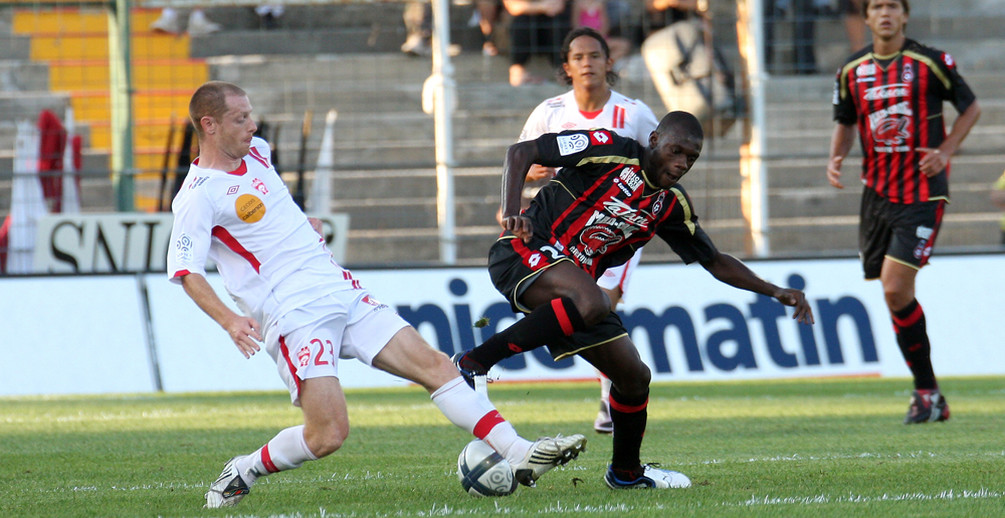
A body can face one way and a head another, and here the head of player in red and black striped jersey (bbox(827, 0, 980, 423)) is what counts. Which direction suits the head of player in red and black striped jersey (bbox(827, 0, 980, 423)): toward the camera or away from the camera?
toward the camera

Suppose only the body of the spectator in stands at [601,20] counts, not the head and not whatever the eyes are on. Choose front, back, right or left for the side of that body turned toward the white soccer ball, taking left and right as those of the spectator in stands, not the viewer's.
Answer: front

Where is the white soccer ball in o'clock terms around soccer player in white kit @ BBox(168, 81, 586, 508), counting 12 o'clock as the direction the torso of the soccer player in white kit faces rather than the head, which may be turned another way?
The white soccer ball is roughly at 11 o'clock from the soccer player in white kit.

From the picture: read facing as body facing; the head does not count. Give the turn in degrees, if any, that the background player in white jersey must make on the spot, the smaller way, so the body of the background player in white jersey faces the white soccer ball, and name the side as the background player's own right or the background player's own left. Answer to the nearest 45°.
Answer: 0° — they already face it

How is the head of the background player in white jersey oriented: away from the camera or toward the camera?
toward the camera

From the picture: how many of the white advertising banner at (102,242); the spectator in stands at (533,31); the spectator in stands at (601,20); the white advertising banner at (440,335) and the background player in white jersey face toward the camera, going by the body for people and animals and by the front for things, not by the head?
5

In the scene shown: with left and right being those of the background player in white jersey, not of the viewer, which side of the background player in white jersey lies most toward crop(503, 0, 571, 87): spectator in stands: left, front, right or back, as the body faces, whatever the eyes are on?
back

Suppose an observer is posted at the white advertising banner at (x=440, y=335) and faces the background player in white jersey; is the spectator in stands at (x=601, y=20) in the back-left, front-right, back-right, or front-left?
back-left

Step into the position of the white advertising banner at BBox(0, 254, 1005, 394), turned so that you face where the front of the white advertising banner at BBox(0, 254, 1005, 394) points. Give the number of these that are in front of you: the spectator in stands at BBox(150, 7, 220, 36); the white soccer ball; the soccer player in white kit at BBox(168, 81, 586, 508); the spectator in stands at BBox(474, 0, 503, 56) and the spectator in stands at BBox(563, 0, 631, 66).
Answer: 2

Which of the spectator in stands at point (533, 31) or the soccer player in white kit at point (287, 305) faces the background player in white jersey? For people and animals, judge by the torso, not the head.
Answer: the spectator in stands

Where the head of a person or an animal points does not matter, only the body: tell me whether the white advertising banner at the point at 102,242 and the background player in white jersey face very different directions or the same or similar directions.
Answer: same or similar directions

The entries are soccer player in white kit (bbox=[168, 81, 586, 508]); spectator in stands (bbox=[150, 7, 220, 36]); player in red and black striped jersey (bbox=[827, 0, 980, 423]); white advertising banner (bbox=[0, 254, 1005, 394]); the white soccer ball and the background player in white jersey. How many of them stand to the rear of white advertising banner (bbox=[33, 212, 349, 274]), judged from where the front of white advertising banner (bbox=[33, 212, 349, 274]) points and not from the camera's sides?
1

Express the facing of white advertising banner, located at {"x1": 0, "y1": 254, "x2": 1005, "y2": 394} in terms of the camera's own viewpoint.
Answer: facing the viewer

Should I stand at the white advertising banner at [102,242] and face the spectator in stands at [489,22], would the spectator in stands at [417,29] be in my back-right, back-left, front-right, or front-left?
front-left

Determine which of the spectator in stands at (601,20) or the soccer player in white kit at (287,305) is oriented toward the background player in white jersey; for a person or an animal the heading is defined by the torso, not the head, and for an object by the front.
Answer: the spectator in stands
